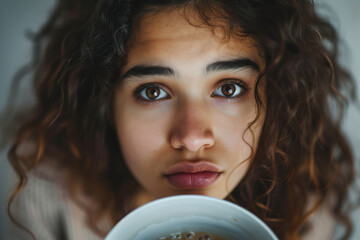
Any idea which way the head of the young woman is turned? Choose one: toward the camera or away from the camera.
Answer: toward the camera

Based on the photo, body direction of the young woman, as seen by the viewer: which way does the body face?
toward the camera
